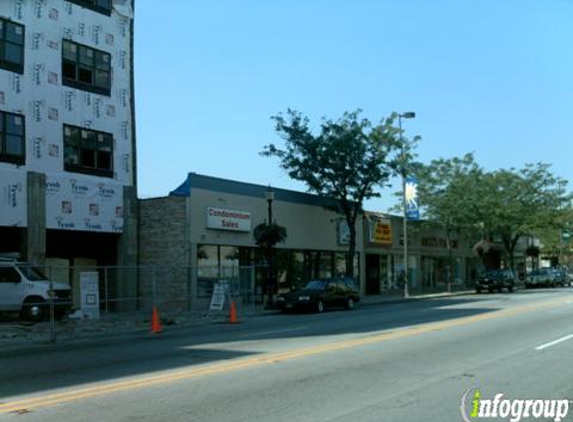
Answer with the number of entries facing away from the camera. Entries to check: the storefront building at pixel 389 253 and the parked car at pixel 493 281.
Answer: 0

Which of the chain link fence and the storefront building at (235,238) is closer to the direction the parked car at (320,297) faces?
the chain link fence

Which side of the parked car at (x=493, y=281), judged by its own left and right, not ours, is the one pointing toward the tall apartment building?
front

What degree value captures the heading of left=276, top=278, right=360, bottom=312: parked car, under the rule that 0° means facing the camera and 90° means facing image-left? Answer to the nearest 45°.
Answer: approximately 45°

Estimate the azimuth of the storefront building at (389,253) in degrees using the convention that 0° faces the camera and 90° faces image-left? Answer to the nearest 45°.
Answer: approximately 315°

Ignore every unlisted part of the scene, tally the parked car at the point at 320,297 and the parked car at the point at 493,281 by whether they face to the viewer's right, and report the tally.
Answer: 0

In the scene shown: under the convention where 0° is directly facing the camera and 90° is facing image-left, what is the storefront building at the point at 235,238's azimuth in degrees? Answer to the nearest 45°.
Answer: approximately 315°

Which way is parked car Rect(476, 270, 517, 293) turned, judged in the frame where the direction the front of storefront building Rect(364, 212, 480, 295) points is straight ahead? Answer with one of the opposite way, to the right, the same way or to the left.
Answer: to the right

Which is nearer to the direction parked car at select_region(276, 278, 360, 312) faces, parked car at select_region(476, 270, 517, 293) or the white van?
the white van
